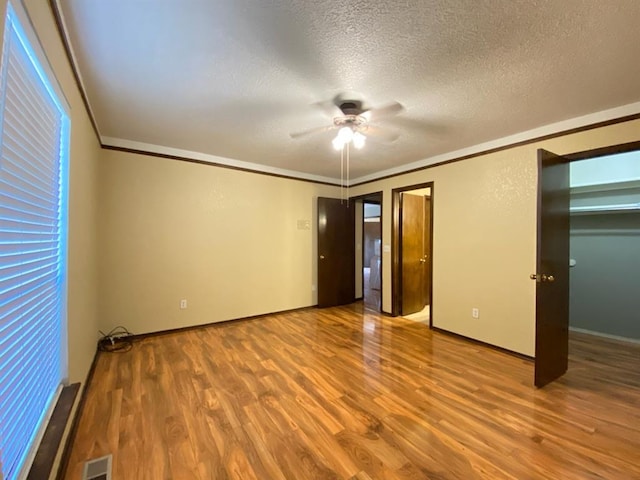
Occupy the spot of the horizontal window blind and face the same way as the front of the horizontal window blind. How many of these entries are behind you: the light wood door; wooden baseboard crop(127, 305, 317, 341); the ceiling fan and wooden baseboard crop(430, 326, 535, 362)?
0

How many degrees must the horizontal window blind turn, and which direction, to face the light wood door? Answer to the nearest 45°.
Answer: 0° — it already faces it

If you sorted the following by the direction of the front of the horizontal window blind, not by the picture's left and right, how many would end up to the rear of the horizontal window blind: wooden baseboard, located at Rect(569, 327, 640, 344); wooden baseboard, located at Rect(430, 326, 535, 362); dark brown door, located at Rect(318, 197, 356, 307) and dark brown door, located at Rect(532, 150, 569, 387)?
0

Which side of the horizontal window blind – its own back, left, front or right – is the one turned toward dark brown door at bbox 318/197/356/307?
front

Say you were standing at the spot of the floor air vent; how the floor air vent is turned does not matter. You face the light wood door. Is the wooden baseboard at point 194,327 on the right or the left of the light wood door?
left

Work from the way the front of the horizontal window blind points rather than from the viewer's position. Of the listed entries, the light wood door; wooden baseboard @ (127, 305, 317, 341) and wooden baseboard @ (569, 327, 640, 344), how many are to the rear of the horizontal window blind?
0

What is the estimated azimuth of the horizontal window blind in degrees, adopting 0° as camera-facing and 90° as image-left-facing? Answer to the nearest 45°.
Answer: approximately 270°

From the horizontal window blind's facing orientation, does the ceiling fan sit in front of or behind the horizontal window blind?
in front

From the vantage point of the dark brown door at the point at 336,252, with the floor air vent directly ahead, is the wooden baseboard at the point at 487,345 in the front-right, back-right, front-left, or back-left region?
front-left

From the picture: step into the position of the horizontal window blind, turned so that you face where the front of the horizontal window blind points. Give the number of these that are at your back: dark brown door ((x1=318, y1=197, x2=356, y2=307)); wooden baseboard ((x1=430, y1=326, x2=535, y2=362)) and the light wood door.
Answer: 0

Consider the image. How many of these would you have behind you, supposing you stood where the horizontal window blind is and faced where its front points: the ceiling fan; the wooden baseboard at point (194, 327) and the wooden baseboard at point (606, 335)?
0

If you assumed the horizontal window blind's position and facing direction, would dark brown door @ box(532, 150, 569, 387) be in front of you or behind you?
in front

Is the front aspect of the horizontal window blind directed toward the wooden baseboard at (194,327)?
no

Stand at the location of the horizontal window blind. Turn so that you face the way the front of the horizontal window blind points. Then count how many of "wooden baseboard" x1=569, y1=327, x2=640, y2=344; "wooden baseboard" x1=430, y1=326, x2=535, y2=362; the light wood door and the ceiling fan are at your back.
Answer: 0

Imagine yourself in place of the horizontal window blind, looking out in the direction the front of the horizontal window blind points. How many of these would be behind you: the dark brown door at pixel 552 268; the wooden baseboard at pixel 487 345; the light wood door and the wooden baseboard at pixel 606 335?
0

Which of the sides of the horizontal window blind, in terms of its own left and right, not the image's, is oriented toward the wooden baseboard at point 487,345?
front
